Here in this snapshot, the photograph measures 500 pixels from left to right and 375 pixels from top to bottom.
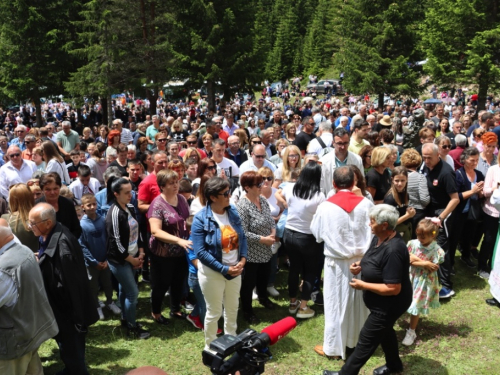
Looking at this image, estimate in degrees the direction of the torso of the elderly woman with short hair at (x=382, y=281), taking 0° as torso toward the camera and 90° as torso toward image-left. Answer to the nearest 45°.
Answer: approximately 90°

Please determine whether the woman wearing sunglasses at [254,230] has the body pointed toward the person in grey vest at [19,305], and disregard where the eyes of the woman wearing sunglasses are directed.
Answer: no

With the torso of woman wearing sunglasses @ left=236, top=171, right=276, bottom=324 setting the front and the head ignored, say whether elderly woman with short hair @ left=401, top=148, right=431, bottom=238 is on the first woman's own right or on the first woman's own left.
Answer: on the first woman's own left

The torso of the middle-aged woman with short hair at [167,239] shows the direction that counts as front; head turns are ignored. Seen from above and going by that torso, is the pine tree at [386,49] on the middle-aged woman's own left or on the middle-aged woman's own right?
on the middle-aged woman's own left

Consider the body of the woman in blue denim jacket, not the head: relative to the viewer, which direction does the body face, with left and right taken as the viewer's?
facing the viewer and to the right of the viewer

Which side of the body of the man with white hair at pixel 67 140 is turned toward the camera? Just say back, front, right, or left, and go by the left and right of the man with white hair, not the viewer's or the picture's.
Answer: front

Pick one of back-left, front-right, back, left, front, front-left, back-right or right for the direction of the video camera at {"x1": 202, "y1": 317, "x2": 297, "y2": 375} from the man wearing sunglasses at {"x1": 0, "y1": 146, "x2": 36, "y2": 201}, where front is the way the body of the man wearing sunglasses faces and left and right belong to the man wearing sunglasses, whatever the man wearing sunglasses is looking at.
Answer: front

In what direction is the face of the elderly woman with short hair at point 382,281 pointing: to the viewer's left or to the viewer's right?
to the viewer's left

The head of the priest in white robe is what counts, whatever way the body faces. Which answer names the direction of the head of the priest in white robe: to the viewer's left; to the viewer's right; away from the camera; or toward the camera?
away from the camera

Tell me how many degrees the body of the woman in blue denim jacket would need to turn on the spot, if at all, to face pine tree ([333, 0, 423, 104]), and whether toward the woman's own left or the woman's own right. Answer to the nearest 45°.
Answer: approximately 135° to the woman's own left

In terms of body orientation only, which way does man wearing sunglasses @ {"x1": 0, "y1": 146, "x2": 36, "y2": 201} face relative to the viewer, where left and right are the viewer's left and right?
facing the viewer
